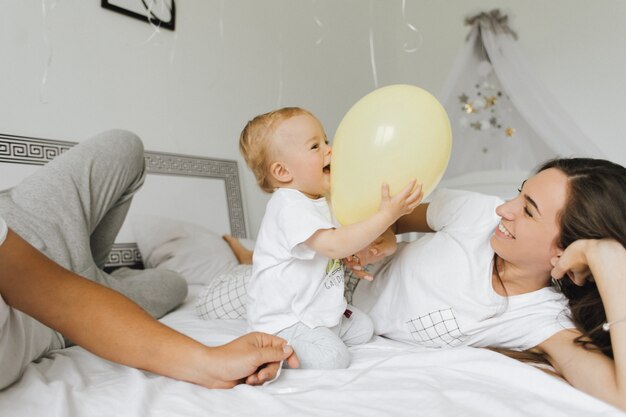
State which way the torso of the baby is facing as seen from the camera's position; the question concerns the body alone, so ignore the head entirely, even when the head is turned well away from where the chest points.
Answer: to the viewer's right

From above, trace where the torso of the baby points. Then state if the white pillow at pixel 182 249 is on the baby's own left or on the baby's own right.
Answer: on the baby's own left

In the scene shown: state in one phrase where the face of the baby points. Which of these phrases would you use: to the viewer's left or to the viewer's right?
to the viewer's right
